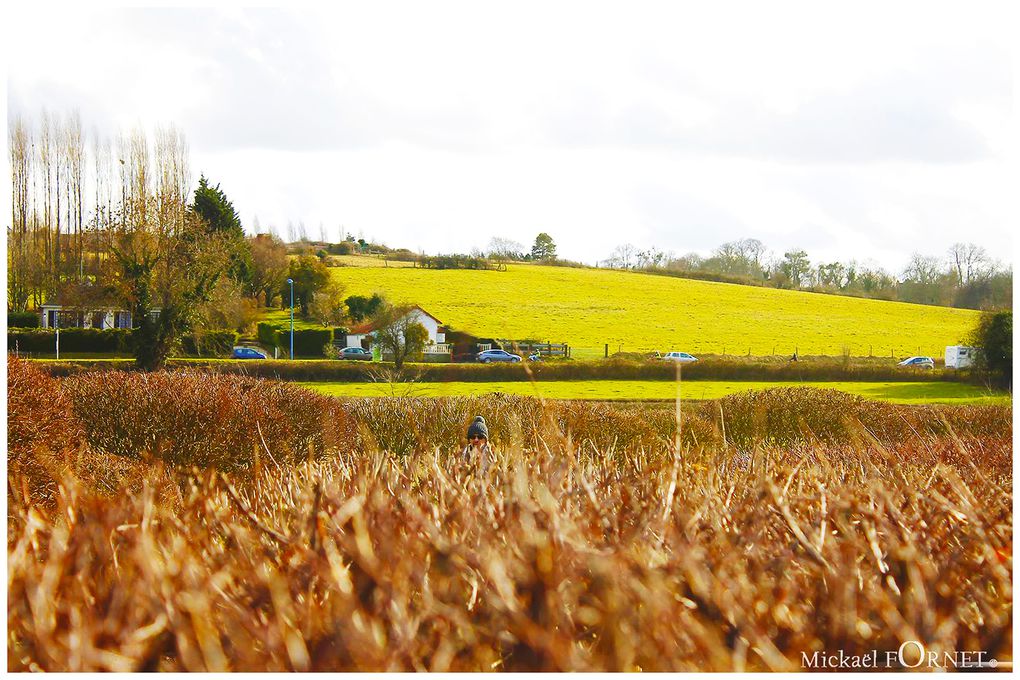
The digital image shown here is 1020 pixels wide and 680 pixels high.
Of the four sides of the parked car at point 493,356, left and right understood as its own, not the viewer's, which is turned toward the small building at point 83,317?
back

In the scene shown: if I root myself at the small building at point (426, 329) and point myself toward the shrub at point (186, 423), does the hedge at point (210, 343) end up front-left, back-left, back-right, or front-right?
front-right

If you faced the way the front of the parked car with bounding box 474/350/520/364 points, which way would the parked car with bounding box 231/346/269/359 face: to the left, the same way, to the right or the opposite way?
the same way

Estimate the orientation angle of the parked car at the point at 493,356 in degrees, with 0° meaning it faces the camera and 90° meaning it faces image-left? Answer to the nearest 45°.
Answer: approximately 270°

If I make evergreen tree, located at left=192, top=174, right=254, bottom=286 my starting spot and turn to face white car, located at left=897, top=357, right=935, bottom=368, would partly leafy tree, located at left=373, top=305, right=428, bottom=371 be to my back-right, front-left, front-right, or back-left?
front-right
